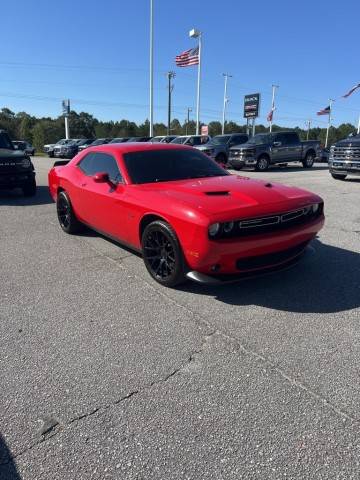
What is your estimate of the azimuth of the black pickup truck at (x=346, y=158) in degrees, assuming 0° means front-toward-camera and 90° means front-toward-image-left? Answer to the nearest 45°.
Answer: approximately 45°

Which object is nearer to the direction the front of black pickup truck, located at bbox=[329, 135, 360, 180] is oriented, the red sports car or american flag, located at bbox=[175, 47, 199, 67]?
the red sports car

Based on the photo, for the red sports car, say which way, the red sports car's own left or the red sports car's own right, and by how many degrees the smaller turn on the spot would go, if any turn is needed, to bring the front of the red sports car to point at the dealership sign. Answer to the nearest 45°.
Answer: approximately 135° to the red sports car's own left

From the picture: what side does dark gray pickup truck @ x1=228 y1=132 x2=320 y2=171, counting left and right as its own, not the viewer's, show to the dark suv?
front

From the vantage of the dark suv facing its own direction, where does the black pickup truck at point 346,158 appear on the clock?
The black pickup truck is roughly at 9 o'clock from the dark suv.

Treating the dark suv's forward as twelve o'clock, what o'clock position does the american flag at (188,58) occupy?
The american flag is roughly at 7 o'clock from the dark suv.

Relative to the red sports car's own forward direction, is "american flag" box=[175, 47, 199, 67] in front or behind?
behind

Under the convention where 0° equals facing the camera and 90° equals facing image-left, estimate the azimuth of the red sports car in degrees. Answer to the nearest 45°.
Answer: approximately 315°

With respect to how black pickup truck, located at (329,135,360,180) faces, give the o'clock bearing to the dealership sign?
The dealership sign is roughly at 4 o'clock from the black pickup truck.

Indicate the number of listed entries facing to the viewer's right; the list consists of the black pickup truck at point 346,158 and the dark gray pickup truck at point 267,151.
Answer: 0

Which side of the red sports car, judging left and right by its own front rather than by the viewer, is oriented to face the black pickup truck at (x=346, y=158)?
left

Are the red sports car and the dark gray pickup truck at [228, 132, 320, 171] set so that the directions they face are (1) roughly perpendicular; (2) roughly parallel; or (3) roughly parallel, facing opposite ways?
roughly perpendicular

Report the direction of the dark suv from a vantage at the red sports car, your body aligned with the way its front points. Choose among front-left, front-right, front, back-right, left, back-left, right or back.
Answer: back
